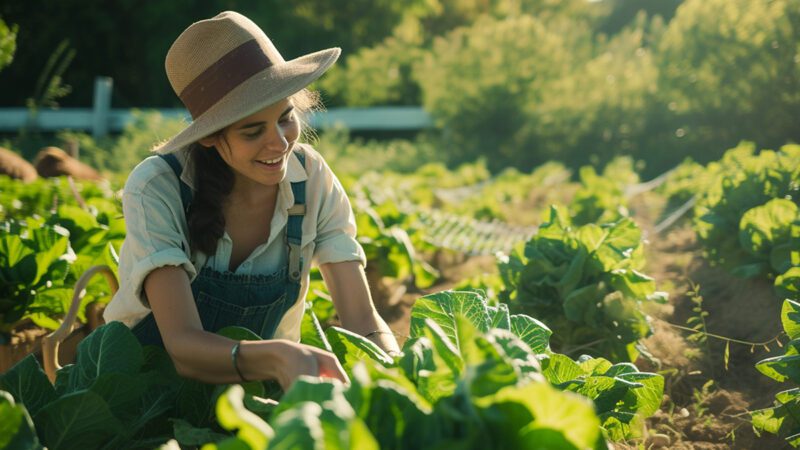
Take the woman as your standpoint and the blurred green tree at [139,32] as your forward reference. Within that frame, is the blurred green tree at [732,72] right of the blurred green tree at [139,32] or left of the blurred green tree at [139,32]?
right

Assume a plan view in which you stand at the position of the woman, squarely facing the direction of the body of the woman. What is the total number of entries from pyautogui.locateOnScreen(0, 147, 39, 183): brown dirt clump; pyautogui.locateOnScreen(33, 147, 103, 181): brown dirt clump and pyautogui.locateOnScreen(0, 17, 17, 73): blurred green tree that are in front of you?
0

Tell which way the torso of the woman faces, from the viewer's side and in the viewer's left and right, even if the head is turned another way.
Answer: facing the viewer and to the right of the viewer

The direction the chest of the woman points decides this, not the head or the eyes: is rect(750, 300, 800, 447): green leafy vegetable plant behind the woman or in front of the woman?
in front

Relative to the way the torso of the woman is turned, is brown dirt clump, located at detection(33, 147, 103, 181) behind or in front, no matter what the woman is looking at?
behind

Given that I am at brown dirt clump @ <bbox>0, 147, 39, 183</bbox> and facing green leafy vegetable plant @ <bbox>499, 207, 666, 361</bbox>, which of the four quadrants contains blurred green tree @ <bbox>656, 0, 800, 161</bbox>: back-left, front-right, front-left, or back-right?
front-left

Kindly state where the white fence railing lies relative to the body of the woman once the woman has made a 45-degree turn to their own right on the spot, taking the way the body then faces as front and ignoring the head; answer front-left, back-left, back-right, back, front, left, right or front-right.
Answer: back

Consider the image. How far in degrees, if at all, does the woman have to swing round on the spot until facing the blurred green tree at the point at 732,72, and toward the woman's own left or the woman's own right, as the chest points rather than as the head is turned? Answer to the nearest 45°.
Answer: approximately 90° to the woman's own left

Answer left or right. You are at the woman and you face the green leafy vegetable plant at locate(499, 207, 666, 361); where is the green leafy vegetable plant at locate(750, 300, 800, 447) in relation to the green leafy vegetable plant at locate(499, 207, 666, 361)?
right

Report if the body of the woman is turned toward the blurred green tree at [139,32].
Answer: no

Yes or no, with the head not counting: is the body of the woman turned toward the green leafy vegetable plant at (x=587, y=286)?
no

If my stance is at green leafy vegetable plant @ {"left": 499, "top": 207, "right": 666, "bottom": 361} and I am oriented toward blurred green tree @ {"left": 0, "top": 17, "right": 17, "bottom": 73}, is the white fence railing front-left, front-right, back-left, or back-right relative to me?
front-right

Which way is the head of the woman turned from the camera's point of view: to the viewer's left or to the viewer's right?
to the viewer's right
